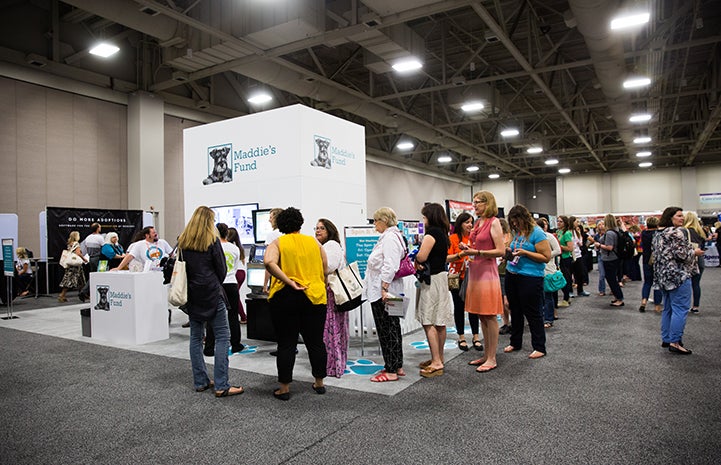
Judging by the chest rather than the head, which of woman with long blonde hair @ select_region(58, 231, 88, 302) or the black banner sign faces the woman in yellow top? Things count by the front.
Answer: the black banner sign

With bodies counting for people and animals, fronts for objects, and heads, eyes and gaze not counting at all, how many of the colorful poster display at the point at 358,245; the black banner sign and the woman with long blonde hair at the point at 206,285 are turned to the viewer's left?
0

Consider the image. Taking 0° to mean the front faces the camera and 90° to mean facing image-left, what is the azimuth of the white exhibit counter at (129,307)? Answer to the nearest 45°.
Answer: approximately 45°

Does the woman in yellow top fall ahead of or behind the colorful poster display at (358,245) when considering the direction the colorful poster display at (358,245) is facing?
ahead

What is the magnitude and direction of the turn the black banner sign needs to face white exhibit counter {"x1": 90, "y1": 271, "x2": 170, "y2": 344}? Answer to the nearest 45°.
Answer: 0° — it already faces it

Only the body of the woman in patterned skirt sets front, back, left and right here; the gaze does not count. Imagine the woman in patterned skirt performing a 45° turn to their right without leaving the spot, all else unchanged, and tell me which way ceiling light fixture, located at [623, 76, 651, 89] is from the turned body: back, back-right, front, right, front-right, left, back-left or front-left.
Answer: right

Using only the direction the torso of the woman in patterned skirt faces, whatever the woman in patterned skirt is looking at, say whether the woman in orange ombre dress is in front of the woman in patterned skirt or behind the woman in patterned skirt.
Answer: behind

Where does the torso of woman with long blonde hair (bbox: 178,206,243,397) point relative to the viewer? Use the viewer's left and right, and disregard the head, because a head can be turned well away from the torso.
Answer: facing away from the viewer and to the right of the viewer

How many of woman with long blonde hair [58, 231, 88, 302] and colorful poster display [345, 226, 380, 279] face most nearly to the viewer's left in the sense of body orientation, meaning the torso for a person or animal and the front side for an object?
0

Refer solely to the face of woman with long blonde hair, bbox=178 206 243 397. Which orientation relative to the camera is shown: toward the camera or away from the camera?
away from the camera

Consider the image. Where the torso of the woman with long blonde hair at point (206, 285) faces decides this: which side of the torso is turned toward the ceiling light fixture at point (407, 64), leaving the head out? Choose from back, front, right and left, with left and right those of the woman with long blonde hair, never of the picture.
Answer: front

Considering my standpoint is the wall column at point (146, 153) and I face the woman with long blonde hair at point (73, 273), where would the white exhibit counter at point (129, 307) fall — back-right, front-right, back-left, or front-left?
front-left

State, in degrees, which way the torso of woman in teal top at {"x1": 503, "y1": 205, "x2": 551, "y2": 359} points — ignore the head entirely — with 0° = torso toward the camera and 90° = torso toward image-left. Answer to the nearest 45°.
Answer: approximately 45°

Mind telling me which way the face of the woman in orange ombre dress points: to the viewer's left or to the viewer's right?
to the viewer's left

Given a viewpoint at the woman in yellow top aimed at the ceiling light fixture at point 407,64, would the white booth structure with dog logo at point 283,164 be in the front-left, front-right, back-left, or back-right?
front-left

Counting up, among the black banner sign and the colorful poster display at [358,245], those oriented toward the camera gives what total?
2

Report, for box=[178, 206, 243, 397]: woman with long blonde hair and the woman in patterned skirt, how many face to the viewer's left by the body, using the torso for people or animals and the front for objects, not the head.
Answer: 1

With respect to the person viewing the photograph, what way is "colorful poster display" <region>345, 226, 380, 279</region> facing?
facing the viewer
